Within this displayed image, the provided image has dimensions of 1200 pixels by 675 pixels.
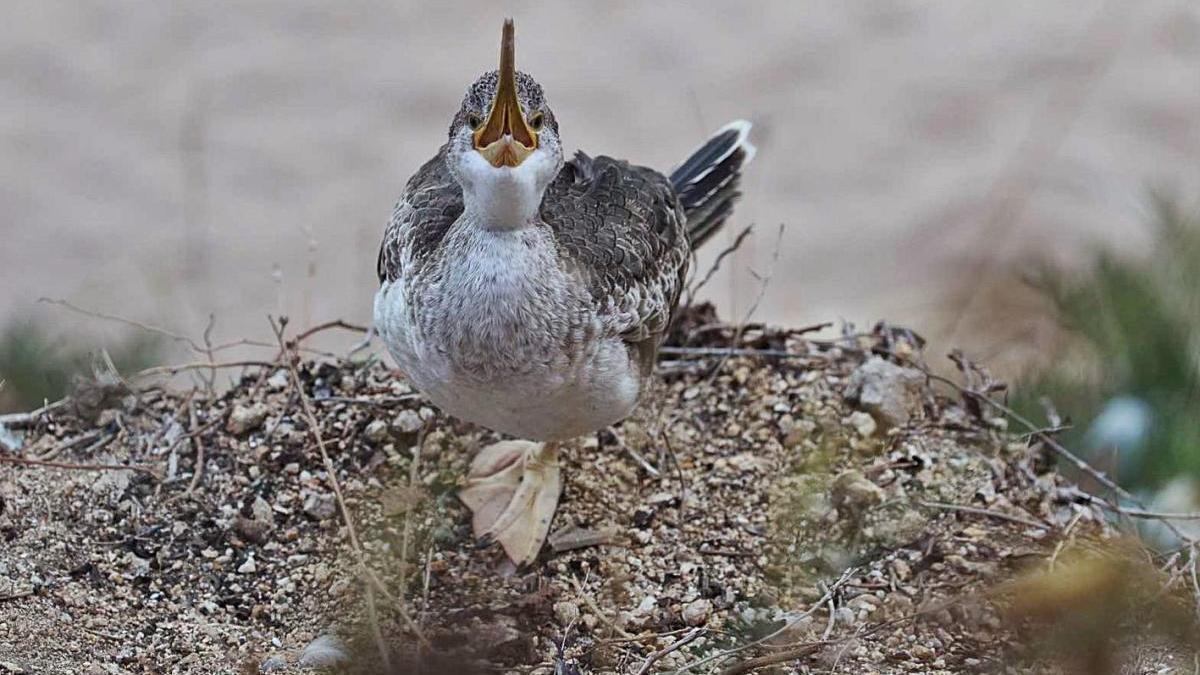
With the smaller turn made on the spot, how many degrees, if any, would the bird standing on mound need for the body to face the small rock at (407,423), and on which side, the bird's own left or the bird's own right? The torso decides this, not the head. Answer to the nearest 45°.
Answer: approximately 135° to the bird's own right

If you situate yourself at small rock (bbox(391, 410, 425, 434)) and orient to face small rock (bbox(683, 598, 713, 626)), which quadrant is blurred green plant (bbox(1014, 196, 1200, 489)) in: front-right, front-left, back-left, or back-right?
front-left

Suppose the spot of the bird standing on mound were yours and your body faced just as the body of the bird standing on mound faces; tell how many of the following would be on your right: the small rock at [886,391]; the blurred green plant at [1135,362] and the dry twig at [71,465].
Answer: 1

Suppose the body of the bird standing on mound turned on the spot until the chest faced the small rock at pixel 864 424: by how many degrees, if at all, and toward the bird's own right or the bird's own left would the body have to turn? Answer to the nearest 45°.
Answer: approximately 135° to the bird's own left

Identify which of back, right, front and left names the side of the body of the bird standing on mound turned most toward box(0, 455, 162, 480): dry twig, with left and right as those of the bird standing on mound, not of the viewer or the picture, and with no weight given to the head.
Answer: right

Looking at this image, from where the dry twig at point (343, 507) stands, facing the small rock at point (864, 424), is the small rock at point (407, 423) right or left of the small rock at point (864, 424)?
left

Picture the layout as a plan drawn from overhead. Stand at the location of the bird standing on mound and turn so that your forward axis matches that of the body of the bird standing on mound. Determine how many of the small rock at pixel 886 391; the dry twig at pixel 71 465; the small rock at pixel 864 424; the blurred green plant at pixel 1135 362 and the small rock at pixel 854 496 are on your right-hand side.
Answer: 1

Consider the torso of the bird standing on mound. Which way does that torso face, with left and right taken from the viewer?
facing the viewer

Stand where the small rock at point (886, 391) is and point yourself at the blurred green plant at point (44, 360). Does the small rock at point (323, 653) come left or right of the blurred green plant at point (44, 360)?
left

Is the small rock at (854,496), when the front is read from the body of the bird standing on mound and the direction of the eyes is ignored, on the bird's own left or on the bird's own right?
on the bird's own left

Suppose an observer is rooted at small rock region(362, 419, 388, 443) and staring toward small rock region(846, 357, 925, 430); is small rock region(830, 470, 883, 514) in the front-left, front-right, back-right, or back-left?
front-right

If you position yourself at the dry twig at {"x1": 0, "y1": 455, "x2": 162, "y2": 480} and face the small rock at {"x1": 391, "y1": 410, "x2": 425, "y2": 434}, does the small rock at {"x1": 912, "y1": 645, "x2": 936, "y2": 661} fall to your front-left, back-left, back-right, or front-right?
front-right

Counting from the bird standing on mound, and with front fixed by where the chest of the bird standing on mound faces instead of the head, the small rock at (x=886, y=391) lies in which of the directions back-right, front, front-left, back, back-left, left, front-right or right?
back-left
